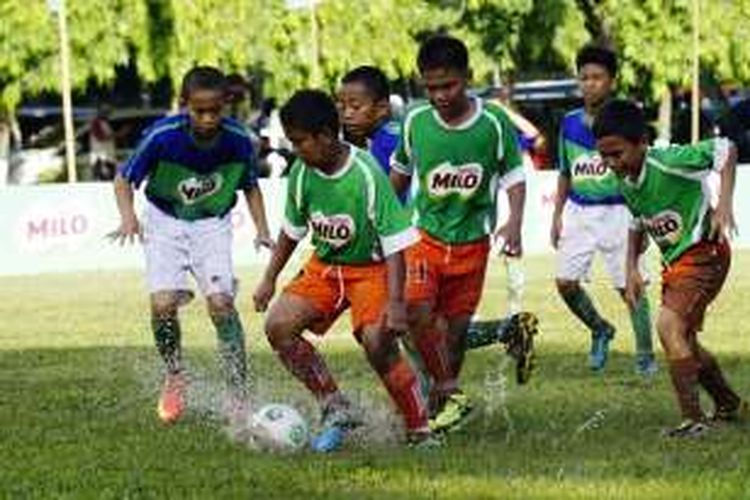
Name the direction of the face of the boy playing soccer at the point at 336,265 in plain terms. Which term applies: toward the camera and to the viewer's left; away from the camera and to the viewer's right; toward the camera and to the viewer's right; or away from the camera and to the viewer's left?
toward the camera and to the viewer's left

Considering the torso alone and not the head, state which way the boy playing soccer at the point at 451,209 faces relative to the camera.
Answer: toward the camera

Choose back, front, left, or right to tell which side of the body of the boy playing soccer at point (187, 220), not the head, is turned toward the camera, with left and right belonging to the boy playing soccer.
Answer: front

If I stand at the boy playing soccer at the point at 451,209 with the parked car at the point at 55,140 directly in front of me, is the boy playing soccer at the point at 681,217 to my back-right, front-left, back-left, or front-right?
back-right

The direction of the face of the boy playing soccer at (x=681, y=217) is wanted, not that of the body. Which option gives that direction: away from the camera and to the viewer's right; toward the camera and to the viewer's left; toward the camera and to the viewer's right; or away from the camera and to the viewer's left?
toward the camera and to the viewer's left

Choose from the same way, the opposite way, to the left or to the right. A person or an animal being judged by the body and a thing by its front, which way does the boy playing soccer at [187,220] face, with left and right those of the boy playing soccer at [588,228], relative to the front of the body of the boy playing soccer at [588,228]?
the same way

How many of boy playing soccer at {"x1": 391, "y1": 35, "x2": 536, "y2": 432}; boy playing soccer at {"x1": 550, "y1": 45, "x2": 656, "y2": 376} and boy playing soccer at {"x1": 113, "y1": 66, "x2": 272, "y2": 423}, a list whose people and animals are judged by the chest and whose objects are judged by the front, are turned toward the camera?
3

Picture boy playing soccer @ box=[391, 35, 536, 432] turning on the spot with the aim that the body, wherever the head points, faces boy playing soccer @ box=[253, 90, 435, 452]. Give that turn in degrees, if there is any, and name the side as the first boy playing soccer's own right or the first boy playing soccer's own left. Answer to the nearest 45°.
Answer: approximately 45° to the first boy playing soccer's own right

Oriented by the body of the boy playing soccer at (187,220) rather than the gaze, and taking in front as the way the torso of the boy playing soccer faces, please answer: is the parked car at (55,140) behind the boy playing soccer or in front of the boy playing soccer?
behind

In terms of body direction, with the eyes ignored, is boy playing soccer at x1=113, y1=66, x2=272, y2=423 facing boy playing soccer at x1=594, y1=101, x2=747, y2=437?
no

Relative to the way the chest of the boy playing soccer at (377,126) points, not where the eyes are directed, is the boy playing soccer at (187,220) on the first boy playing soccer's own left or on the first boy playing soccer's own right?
on the first boy playing soccer's own right

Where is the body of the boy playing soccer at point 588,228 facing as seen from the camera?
toward the camera

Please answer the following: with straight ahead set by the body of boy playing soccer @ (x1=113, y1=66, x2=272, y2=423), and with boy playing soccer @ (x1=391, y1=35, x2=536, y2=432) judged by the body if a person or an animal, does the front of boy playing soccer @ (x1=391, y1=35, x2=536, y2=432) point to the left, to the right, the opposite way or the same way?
the same way
